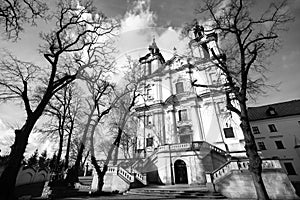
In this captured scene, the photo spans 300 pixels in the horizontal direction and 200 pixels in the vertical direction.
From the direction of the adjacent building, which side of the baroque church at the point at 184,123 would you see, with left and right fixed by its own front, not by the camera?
left

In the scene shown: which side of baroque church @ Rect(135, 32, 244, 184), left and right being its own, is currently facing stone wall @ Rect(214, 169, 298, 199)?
front

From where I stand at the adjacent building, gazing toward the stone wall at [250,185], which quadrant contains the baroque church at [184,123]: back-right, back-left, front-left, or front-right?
front-right

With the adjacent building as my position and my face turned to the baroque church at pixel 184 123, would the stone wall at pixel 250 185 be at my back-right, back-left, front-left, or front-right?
front-left

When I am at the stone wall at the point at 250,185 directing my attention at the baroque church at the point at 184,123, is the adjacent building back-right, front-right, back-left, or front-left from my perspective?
front-right

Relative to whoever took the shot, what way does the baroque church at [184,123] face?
facing the viewer

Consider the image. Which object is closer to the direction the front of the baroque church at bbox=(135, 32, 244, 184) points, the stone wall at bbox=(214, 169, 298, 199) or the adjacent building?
the stone wall
